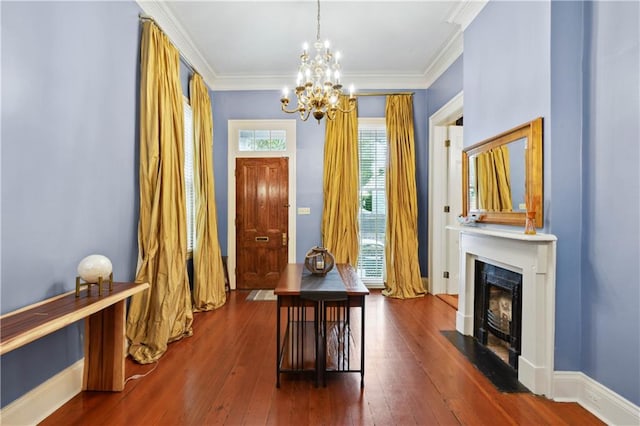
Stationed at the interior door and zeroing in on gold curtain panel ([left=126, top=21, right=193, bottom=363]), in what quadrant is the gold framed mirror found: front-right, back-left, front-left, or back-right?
front-left

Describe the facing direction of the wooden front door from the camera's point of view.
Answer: facing the viewer

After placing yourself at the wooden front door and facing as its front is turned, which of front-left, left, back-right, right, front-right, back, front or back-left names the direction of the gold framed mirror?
front-left

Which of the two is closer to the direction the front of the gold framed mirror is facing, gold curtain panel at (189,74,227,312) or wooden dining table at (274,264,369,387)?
the wooden dining table

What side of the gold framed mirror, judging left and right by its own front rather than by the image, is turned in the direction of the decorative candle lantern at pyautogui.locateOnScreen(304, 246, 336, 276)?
front

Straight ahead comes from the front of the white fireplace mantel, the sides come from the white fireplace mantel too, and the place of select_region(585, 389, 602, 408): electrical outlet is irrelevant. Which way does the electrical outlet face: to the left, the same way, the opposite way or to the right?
the same way

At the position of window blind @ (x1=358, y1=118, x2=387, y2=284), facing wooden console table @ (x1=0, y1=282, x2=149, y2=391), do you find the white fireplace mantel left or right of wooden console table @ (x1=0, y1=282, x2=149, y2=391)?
left

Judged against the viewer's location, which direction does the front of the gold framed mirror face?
facing the viewer and to the left of the viewer

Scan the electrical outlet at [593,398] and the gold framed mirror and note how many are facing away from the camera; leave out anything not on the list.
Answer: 0

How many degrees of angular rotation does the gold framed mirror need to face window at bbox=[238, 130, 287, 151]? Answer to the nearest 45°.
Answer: approximately 45° to its right

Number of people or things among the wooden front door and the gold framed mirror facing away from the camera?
0

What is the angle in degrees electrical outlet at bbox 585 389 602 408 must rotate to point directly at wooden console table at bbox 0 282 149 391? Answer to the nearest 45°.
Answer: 0° — it already faces it

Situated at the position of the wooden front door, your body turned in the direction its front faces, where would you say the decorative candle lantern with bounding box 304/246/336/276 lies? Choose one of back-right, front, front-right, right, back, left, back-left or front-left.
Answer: front

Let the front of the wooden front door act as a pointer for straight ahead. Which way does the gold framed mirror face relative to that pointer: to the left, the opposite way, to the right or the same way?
to the right

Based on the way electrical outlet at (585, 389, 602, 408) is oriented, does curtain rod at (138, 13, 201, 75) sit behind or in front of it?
in front

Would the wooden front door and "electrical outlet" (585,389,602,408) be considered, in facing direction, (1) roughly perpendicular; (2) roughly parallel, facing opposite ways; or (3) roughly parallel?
roughly perpendicular

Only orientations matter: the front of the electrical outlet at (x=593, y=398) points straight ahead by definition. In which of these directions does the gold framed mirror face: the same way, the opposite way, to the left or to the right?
the same way

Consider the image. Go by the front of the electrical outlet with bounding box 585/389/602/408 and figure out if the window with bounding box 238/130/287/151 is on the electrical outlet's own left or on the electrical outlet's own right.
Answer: on the electrical outlet's own right
